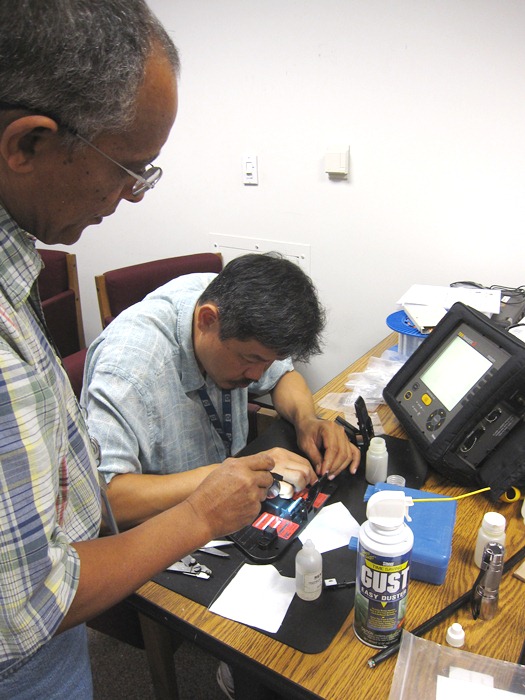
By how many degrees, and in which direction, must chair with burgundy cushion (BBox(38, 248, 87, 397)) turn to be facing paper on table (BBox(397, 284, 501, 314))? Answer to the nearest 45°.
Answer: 0° — it already faces it

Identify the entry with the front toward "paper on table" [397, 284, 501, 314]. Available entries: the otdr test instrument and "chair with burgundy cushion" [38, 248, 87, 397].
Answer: the chair with burgundy cushion

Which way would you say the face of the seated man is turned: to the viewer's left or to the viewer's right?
to the viewer's right

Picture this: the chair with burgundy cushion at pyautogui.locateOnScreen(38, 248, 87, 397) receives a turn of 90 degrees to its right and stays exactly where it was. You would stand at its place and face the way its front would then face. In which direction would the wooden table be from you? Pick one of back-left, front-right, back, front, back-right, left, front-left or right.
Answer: front-left

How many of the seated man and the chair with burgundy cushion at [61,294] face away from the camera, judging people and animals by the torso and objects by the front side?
0

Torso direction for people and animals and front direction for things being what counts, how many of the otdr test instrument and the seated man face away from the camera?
0

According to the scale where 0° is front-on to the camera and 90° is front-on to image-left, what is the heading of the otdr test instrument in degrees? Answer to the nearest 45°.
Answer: approximately 45°

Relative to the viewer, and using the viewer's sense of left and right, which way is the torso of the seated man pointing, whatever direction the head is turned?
facing the viewer and to the right of the viewer
